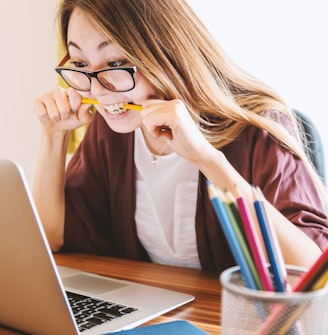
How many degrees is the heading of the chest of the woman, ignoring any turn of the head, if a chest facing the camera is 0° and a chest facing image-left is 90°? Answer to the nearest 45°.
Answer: approximately 45°

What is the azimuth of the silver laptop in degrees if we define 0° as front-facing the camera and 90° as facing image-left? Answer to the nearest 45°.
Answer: approximately 225°

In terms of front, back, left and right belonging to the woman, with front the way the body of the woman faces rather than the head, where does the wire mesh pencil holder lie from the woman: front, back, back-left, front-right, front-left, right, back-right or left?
front-left

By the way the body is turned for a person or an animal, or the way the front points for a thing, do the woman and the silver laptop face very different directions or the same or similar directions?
very different directions

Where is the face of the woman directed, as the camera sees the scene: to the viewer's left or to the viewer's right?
to the viewer's left
